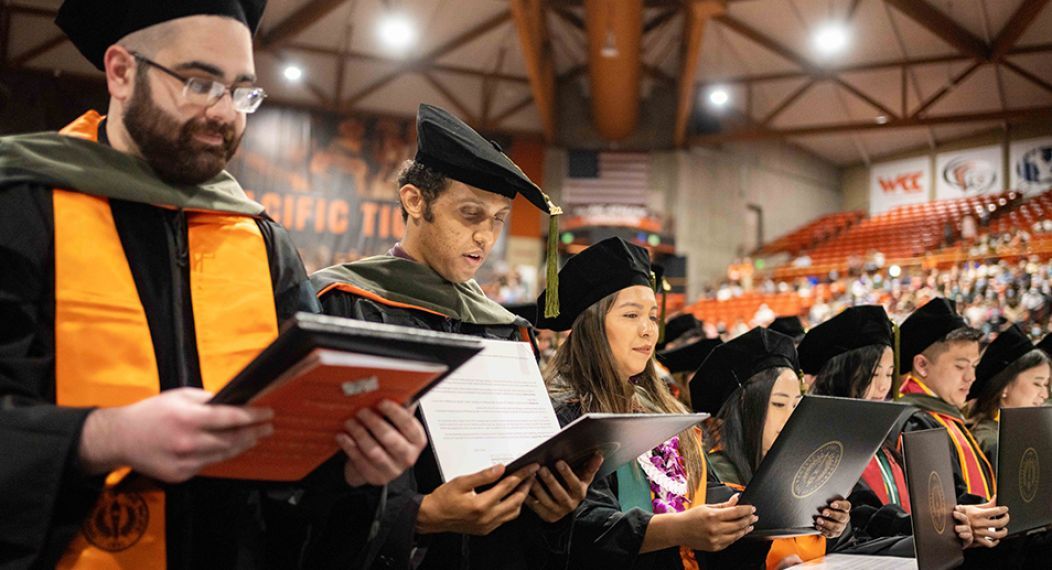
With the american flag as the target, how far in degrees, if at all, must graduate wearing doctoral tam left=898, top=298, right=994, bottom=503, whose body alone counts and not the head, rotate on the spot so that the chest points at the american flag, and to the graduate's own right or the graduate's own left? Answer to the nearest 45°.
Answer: approximately 180°

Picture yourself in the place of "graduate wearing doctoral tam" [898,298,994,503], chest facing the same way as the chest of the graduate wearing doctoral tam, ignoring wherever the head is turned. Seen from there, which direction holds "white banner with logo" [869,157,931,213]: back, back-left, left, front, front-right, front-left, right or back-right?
back-left

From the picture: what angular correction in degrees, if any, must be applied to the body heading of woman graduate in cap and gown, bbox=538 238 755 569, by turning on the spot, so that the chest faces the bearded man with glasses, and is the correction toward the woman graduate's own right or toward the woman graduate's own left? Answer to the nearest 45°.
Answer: approximately 90° to the woman graduate's own right

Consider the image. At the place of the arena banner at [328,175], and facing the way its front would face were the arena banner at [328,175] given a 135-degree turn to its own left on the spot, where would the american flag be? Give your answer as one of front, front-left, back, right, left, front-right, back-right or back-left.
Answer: front-right

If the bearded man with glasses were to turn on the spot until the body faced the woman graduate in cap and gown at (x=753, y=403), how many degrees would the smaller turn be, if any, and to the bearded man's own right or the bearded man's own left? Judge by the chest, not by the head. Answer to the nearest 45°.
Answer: approximately 90° to the bearded man's own left

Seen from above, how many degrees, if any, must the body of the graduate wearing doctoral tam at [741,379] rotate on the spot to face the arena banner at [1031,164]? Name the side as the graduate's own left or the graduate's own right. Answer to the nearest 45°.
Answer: approximately 135° to the graduate's own left

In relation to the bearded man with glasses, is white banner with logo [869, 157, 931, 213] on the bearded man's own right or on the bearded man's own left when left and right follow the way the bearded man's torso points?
on the bearded man's own left

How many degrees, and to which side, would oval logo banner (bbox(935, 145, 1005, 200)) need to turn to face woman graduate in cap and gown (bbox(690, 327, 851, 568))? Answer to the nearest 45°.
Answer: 0° — it already faces them

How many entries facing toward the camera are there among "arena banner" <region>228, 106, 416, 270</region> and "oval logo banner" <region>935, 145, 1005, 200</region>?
2

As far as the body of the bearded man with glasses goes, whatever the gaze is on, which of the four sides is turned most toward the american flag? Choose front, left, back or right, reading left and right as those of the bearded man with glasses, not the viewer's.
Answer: left

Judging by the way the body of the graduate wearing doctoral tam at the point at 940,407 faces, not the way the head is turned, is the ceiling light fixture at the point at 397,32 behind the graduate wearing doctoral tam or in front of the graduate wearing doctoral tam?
behind

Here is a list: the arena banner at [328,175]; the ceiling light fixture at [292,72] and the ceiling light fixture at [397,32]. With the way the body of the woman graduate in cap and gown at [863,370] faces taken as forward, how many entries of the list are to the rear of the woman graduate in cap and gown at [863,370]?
3

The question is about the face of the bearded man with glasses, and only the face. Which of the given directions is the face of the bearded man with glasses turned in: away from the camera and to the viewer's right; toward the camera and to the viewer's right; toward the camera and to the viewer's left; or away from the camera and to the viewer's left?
toward the camera and to the viewer's right
